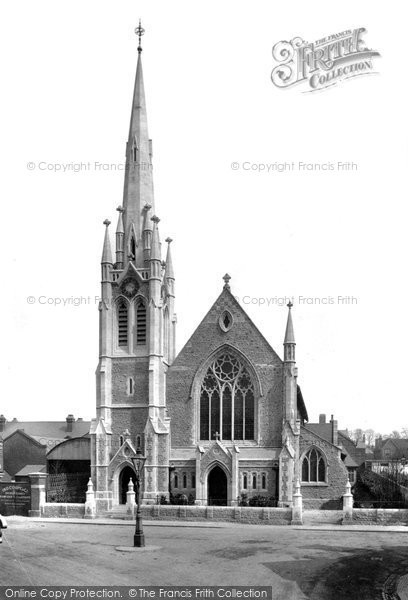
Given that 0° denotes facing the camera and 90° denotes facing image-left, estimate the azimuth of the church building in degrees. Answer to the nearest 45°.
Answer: approximately 0°
